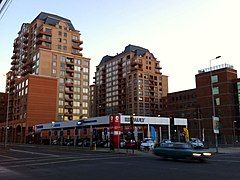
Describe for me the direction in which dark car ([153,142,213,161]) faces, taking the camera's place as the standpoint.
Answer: facing the viewer and to the right of the viewer
